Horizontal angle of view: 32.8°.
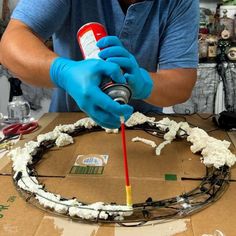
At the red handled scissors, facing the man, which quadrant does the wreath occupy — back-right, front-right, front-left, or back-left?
front-right

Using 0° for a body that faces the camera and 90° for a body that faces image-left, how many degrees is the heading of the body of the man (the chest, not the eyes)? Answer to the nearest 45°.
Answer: approximately 0°

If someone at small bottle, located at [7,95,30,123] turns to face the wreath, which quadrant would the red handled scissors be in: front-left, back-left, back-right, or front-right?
front-right
